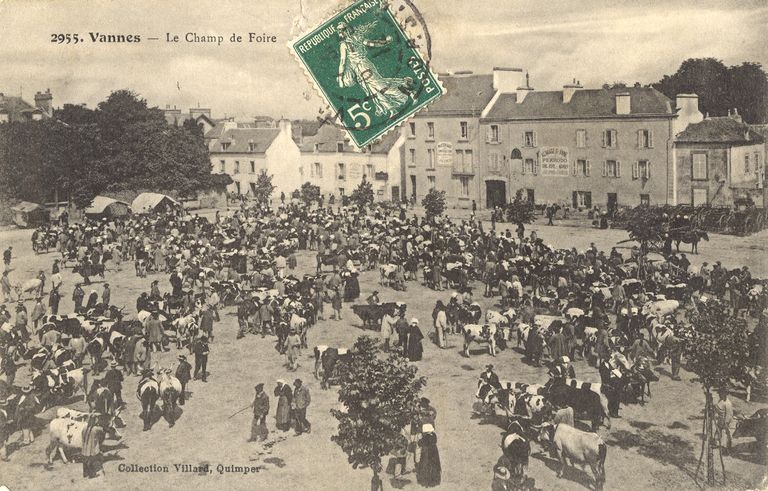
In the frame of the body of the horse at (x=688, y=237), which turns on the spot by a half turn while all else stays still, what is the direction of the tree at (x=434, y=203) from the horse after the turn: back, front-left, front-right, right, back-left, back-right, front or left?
front

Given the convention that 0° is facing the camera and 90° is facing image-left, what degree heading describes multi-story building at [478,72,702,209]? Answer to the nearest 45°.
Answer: approximately 0°

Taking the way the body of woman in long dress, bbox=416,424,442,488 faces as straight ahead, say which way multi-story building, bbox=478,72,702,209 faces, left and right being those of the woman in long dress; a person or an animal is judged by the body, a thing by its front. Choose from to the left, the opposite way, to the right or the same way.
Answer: the opposite way

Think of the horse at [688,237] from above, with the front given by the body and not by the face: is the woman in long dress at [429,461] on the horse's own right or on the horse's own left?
on the horse's own right

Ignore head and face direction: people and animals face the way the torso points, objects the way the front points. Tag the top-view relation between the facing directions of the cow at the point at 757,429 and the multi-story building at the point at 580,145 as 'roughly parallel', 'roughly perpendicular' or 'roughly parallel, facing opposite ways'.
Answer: roughly perpendicular

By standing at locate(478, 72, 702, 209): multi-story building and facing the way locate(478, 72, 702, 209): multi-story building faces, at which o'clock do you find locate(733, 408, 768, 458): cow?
The cow is roughly at 11 o'clock from the multi-story building.

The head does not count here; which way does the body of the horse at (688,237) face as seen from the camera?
to the viewer's right

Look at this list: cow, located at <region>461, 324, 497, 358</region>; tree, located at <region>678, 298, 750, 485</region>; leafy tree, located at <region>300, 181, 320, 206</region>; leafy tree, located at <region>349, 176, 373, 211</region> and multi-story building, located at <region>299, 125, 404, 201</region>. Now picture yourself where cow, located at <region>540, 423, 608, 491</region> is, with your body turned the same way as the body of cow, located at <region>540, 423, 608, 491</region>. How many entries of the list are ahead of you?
4
